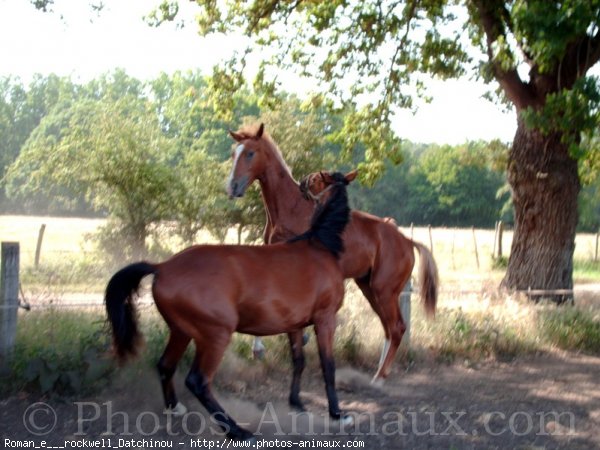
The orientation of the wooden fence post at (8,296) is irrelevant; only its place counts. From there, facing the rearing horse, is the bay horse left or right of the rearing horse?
right

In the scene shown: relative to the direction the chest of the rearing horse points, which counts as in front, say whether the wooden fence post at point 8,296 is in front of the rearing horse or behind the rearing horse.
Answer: in front

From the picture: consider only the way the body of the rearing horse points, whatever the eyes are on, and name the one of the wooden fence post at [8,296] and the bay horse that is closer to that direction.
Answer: the wooden fence post

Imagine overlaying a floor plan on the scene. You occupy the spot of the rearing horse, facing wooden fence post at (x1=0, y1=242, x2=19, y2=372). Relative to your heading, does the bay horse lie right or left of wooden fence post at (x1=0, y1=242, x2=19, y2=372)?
left

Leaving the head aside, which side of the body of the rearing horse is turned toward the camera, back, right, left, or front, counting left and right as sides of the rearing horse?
left

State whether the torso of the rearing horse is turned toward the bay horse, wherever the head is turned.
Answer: no
